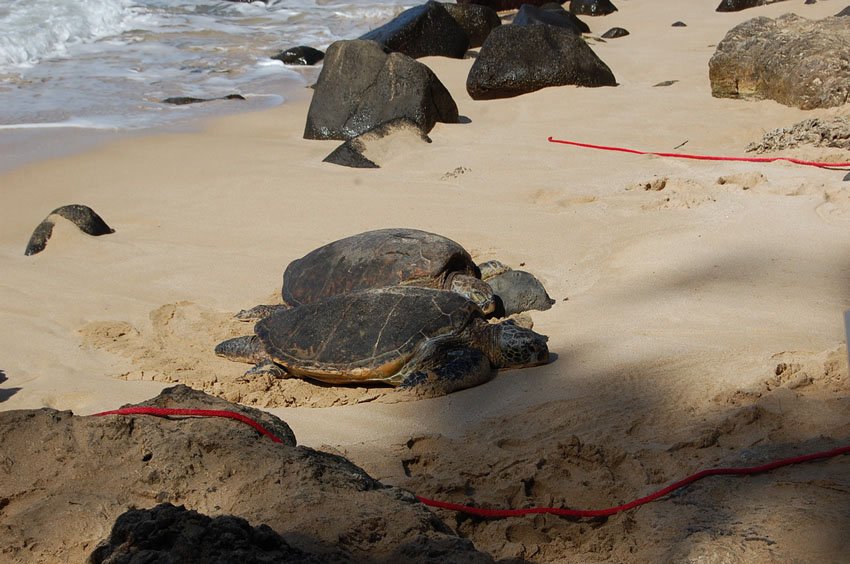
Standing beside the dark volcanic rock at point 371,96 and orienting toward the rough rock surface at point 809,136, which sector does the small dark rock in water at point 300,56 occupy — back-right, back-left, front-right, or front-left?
back-left

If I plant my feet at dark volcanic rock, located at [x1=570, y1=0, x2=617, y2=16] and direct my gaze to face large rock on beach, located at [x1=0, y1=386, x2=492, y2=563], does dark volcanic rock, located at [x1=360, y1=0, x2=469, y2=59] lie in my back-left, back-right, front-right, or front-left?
front-right

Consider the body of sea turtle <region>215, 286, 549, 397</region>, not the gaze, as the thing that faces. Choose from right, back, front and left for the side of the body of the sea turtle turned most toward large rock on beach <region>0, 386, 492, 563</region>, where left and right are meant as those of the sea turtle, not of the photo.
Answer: right

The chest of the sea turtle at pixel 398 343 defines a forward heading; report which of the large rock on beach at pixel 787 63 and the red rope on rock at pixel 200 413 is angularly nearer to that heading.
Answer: the large rock on beach

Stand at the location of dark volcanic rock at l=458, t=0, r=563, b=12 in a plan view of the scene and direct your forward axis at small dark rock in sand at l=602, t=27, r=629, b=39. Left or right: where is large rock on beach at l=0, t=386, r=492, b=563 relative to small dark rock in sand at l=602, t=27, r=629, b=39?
right

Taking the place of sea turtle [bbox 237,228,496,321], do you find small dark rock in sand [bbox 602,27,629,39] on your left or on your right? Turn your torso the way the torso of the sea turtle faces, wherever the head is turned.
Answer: on your left

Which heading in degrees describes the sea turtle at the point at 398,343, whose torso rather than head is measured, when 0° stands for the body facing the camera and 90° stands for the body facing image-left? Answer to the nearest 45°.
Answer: approximately 270°

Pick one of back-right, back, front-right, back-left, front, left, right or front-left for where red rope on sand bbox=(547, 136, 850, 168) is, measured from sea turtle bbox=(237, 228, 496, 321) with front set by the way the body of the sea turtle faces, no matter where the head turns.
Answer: front-left

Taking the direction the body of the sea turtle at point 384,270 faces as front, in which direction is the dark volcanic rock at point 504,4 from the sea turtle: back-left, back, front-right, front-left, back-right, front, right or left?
left

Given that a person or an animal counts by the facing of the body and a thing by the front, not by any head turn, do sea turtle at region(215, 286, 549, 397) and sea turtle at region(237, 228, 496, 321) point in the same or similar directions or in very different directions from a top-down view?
same or similar directions

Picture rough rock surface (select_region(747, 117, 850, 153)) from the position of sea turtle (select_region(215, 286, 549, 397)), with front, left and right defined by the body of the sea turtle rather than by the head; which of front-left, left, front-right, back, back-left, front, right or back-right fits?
front-left

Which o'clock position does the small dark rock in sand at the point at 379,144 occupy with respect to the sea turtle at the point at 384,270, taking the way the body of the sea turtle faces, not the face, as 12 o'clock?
The small dark rock in sand is roughly at 9 o'clock from the sea turtle.

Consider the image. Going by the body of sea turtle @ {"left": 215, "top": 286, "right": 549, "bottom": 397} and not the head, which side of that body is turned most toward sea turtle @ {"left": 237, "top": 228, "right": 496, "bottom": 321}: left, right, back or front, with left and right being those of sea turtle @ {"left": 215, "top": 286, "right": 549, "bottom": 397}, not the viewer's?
left

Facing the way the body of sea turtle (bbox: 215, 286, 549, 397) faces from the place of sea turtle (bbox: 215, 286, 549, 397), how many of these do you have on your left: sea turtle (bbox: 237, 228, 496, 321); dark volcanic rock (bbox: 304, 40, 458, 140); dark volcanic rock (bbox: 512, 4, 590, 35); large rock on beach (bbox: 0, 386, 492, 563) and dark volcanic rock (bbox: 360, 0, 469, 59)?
4

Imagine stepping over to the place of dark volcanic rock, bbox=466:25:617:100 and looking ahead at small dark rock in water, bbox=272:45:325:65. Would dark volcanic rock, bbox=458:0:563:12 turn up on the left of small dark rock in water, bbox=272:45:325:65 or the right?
right

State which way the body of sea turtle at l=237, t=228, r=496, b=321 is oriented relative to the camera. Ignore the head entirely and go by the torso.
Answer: to the viewer's right

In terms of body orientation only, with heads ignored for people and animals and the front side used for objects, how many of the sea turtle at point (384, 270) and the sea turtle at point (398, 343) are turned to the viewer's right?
2
